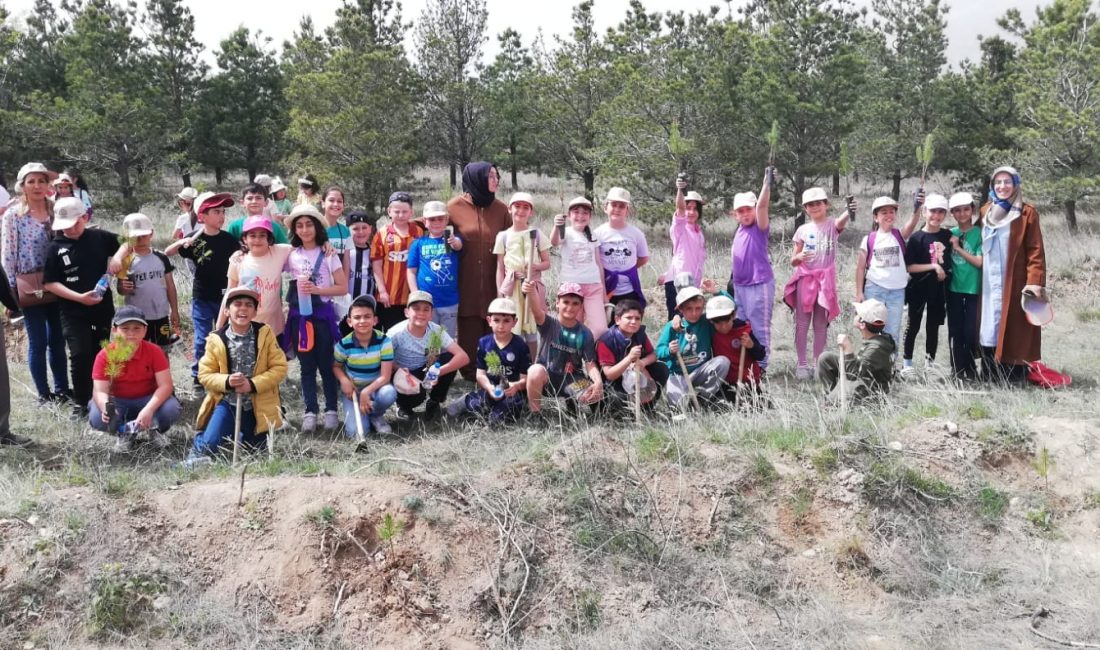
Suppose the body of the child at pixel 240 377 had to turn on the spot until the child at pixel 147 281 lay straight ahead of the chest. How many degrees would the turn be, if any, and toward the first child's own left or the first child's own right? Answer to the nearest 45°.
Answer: approximately 180°

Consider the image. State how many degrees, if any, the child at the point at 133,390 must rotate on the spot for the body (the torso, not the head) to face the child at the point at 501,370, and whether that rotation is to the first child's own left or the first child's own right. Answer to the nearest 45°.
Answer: approximately 90° to the first child's own left

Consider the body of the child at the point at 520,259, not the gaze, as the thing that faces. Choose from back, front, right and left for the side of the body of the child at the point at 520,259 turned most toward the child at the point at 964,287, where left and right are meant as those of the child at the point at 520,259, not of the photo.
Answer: left

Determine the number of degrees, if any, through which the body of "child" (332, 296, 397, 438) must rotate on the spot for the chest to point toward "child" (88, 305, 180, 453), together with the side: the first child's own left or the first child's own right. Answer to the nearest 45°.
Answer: approximately 90° to the first child's own right

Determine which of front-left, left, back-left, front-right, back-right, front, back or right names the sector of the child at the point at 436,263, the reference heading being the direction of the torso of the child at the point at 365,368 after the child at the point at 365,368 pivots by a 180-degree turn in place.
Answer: front-right

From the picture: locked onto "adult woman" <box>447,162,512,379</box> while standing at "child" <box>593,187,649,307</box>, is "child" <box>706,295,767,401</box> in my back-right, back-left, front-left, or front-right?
back-left

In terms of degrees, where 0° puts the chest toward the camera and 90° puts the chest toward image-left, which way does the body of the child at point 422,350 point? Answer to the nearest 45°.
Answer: approximately 0°

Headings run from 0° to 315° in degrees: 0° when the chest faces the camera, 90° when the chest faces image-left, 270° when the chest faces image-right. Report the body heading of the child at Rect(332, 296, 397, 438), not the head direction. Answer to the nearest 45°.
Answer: approximately 0°

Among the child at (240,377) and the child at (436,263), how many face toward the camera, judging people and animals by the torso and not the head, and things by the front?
2
